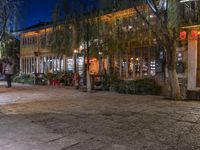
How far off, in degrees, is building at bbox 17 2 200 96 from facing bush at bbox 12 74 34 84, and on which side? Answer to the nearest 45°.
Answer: approximately 90° to its right

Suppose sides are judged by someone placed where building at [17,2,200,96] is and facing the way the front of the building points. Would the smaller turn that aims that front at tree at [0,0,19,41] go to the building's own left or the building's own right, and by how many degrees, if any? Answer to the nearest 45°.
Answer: approximately 45° to the building's own right

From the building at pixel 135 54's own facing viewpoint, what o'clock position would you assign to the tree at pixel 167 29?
The tree is roughly at 10 o'clock from the building.

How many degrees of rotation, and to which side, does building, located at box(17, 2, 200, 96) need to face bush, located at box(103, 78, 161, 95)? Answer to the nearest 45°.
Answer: approximately 45° to its left

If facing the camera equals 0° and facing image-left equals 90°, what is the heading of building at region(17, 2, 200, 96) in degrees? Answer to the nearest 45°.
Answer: approximately 45°
